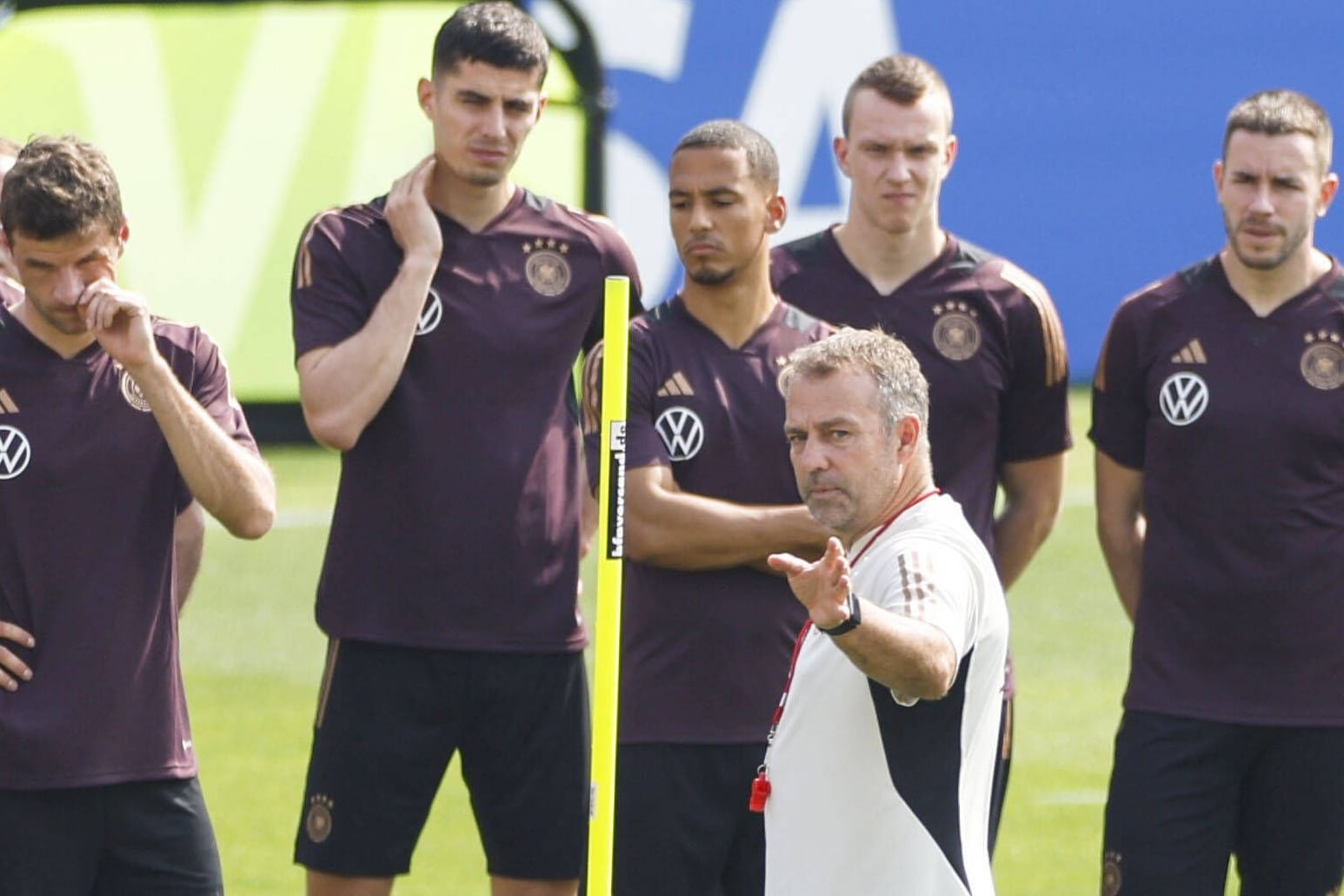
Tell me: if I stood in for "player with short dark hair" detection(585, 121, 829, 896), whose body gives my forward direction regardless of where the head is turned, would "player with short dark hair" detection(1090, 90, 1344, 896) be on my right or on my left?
on my left

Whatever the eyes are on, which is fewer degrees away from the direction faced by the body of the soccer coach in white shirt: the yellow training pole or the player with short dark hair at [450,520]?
the yellow training pole

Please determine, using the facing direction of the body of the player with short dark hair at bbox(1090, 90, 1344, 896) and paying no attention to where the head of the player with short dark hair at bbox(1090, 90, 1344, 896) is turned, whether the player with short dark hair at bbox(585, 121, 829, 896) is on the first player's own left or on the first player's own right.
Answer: on the first player's own right

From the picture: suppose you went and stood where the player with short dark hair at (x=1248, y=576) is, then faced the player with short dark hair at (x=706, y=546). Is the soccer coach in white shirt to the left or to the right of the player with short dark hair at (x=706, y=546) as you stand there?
left

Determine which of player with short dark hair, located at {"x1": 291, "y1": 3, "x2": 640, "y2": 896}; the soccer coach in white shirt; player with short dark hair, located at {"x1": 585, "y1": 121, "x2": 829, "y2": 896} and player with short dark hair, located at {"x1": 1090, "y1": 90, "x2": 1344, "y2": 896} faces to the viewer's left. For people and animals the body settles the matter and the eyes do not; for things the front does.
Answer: the soccer coach in white shirt

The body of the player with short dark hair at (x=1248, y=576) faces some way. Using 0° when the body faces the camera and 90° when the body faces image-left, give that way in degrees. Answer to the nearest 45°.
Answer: approximately 0°

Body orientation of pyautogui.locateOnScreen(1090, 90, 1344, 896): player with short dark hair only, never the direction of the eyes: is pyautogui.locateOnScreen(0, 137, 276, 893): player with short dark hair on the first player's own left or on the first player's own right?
on the first player's own right

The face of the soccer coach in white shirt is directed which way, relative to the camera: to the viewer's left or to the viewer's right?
to the viewer's left
